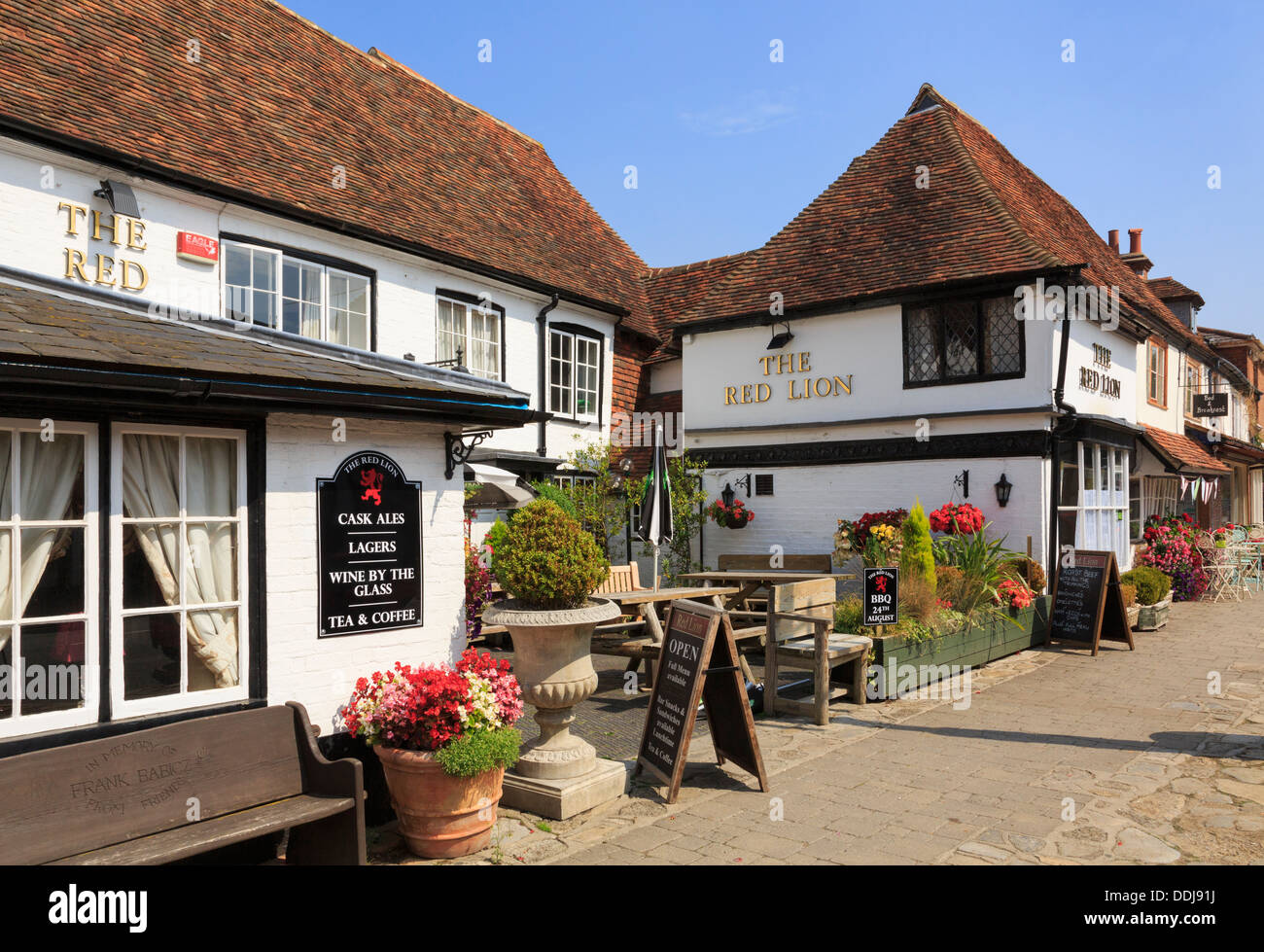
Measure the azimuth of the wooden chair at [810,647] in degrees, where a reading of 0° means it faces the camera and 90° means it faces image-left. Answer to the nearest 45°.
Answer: approximately 315°

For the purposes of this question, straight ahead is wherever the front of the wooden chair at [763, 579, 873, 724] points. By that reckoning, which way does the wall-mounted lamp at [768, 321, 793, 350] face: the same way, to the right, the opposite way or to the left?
to the right

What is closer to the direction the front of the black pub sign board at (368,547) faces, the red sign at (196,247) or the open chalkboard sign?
the open chalkboard sign

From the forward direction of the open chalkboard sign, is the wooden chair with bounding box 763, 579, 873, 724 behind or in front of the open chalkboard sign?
behind

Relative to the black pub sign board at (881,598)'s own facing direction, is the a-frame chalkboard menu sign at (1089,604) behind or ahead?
behind

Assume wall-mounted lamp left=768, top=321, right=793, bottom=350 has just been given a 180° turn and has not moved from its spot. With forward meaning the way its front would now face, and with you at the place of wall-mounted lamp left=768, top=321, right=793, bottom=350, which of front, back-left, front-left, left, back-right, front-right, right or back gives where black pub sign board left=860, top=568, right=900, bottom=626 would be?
back-right

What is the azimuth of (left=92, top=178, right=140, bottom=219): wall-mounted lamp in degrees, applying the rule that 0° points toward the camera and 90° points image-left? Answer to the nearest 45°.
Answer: approximately 315°
